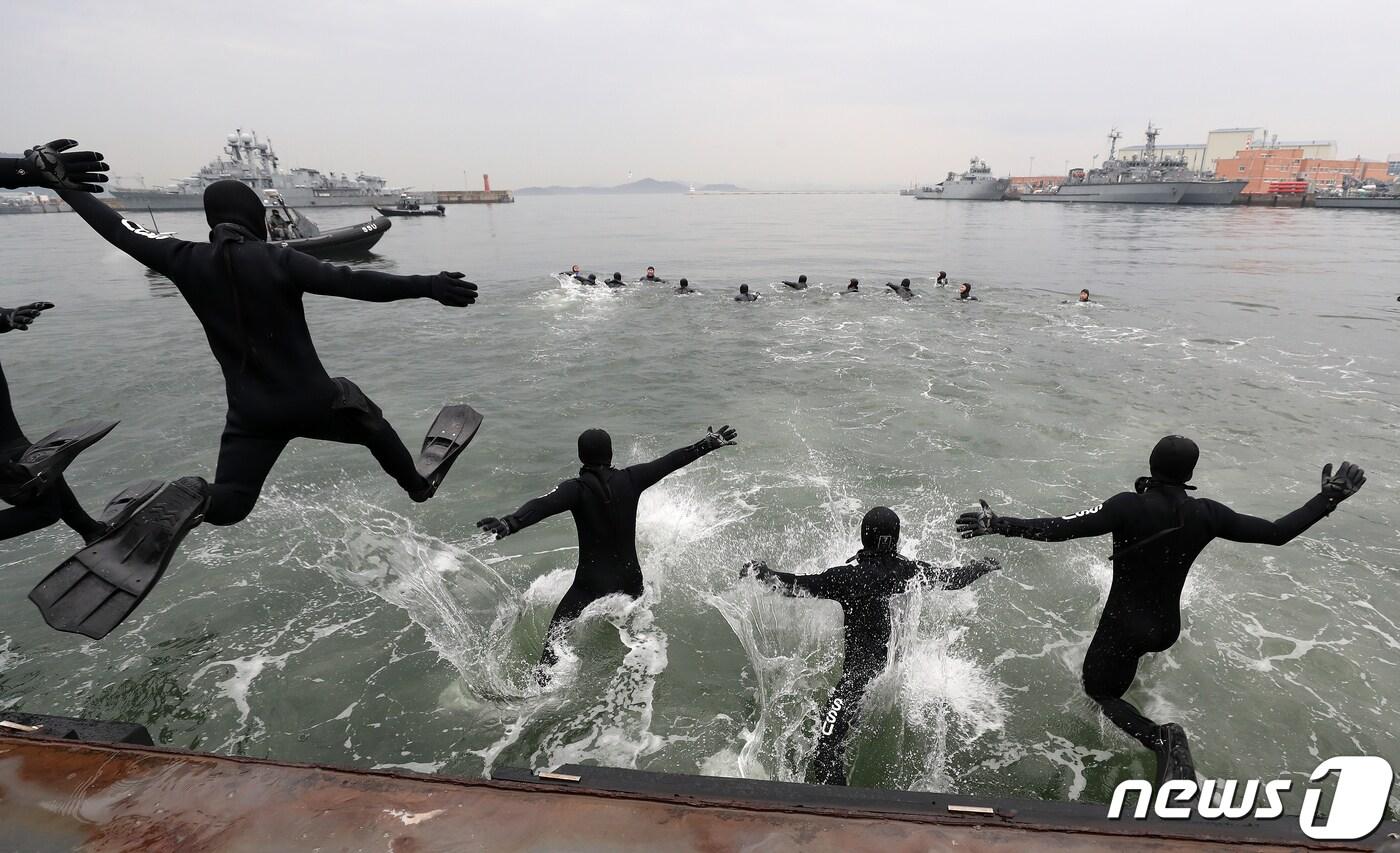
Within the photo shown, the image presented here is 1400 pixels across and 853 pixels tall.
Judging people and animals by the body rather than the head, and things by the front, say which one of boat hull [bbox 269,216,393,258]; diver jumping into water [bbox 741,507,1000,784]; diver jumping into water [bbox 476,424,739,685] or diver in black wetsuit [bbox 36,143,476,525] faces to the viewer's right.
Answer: the boat hull

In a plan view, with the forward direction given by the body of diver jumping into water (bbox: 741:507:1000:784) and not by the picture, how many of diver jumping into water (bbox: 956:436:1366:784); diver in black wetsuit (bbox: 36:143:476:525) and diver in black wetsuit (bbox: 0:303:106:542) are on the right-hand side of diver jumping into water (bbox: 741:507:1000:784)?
1

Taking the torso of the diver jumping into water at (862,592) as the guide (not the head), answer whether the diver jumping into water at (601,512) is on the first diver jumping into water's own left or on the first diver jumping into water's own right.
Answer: on the first diver jumping into water's own left

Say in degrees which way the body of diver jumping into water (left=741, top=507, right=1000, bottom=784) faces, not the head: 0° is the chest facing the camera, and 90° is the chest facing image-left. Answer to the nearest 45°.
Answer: approximately 180°

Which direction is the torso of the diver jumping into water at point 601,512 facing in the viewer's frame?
away from the camera

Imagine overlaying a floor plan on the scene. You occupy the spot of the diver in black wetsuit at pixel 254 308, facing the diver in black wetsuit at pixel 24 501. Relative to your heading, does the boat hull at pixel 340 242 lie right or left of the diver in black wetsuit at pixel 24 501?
right

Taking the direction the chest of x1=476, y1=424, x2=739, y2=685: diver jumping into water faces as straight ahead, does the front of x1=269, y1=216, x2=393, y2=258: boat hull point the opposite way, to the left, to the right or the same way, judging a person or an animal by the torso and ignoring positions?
to the right

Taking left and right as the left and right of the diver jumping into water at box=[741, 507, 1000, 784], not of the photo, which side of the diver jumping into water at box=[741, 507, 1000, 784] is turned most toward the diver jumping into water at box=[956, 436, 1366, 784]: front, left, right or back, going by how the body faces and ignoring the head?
right

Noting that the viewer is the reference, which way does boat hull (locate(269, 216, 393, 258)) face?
facing to the right of the viewer

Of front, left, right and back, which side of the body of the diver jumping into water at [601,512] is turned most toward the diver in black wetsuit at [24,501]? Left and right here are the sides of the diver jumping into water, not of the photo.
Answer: left

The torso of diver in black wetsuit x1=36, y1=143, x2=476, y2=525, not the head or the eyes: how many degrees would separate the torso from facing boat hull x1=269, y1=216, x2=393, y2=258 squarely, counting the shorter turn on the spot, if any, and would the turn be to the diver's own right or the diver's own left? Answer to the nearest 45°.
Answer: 0° — they already face it

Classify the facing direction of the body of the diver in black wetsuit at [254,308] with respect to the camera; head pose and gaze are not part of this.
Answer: away from the camera

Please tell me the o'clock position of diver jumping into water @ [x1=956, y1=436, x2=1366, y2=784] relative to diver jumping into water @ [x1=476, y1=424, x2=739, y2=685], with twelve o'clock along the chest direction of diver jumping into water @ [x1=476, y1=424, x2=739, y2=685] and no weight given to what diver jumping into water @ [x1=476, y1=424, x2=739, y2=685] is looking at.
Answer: diver jumping into water @ [x1=956, y1=436, x2=1366, y2=784] is roughly at 4 o'clock from diver jumping into water @ [x1=476, y1=424, x2=739, y2=685].

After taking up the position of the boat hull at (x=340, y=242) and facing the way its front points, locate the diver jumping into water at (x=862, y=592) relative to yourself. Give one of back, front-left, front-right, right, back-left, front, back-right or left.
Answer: right

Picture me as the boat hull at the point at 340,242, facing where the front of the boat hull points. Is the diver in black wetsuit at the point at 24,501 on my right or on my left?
on my right

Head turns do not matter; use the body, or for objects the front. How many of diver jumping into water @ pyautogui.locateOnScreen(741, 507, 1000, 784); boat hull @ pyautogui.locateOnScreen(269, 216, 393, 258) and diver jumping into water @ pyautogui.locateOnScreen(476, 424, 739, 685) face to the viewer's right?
1

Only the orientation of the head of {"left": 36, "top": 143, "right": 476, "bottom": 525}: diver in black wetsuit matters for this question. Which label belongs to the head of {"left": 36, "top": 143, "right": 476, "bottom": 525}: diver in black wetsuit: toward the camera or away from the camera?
away from the camera

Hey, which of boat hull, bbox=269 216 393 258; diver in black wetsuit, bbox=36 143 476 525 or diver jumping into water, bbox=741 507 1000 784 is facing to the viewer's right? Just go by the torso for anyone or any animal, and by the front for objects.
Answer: the boat hull
